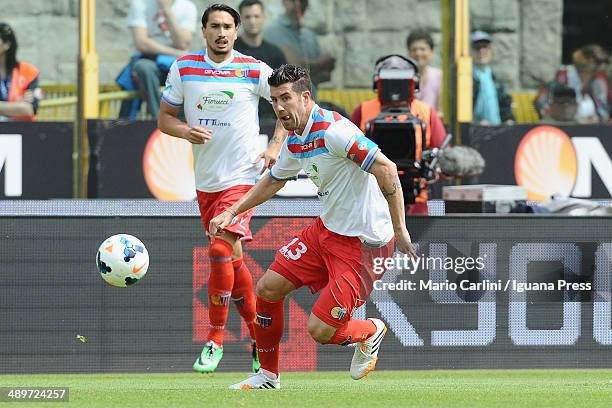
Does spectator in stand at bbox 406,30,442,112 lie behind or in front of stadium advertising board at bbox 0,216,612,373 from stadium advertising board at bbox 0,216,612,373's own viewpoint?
behind

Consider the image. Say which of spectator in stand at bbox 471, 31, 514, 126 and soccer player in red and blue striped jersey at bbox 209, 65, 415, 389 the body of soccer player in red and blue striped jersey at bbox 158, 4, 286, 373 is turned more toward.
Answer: the soccer player in red and blue striped jersey

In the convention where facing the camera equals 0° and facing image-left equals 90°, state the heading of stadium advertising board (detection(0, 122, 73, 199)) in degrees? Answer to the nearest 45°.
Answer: approximately 0°

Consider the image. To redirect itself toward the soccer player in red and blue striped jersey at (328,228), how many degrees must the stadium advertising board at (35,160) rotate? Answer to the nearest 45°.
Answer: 0° — it already faces them

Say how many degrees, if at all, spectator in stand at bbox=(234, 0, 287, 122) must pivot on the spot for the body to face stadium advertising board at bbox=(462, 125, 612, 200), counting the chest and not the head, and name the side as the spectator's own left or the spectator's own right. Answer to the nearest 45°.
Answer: approximately 90° to the spectator's own left

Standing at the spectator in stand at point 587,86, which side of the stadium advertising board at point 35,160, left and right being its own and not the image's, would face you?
left

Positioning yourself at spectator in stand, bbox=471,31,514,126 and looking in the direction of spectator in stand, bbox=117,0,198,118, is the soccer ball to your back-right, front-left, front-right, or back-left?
front-left

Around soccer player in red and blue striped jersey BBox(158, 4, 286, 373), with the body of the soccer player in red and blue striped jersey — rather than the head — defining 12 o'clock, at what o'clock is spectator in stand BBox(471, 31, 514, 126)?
The spectator in stand is roughly at 7 o'clock from the soccer player in red and blue striped jersey.

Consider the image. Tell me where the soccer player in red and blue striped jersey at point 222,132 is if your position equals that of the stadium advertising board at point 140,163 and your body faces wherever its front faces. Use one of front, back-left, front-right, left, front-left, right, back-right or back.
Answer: front

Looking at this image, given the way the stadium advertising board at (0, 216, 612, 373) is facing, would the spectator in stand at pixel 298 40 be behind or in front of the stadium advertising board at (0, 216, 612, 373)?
behind

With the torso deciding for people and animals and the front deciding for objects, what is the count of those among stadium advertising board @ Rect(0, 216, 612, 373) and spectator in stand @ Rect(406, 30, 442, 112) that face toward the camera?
2

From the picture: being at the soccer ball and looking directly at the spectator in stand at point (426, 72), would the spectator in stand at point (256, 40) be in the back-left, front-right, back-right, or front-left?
front-left

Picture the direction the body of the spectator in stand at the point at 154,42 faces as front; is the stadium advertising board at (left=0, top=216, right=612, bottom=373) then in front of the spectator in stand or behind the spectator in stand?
in front

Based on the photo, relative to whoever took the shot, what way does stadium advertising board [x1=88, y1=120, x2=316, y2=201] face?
facing the viewer

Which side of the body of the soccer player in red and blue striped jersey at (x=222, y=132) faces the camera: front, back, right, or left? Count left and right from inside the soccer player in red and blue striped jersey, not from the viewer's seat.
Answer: front
